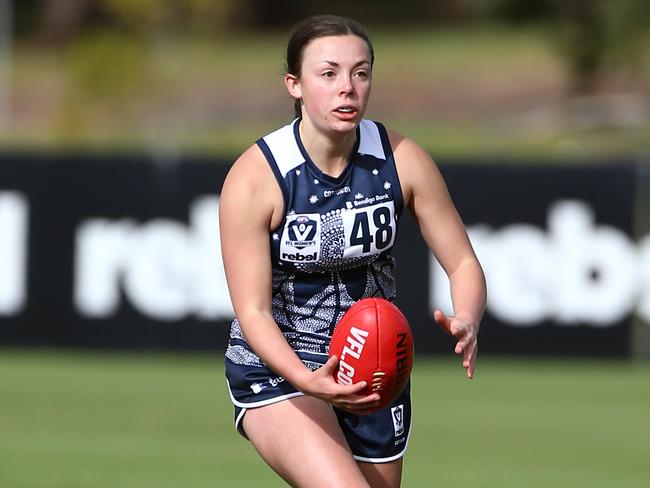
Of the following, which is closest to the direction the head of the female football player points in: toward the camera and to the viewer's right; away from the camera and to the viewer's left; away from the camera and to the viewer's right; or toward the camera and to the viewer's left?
toward the camera and to the viewer's right

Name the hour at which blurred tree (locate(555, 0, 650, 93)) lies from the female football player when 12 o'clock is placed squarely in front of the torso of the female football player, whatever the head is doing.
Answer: The blurred tree is roughly at 8 o'clock from the female football player.

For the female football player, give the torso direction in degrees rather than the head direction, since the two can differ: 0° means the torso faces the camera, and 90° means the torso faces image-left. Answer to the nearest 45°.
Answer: approximately 315°

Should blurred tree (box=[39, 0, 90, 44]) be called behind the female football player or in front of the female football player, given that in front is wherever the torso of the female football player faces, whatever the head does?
behind
